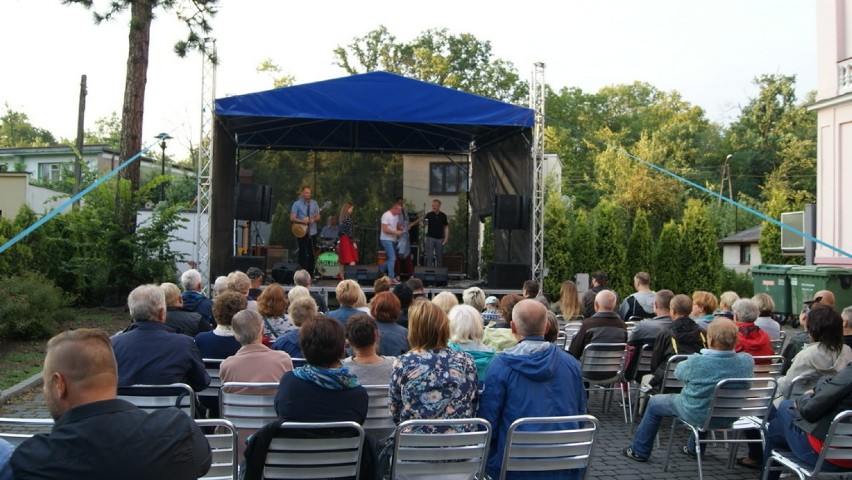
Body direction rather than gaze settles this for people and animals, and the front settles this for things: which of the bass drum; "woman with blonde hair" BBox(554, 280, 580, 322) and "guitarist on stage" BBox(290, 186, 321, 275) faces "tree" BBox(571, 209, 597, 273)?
the woman with blonde hair

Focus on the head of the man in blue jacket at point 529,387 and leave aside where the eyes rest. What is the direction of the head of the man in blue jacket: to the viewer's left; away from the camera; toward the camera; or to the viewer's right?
away from the camera

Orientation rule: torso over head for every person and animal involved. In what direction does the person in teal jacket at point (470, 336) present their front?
away from the camera

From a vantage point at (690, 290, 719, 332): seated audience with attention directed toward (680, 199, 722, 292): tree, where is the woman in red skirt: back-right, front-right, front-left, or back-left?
front-left

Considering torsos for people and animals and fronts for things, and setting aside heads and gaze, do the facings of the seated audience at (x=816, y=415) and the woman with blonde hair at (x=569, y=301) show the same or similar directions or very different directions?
same or similar directions

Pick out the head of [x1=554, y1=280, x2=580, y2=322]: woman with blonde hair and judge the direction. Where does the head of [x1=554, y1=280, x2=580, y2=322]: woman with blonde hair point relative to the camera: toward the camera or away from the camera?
away from the camera

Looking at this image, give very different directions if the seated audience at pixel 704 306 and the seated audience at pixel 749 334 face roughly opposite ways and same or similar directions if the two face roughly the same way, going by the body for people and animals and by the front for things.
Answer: same or similar directions

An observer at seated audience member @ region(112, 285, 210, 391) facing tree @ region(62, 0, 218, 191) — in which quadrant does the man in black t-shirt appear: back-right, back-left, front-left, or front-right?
front-right

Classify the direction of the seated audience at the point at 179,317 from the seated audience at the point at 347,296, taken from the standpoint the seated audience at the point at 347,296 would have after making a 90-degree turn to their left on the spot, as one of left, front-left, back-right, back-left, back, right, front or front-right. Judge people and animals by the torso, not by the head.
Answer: front

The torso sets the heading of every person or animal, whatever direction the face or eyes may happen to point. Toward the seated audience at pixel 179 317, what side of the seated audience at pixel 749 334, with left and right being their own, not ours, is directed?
left

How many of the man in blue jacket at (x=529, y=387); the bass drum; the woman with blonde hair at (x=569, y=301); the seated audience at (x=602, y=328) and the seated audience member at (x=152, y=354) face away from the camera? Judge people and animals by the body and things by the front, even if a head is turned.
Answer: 4

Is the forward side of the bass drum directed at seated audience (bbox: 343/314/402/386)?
yes

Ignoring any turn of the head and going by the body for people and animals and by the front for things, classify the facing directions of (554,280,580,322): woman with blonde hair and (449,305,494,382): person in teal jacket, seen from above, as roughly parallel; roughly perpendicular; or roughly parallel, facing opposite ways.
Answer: roughly parallel

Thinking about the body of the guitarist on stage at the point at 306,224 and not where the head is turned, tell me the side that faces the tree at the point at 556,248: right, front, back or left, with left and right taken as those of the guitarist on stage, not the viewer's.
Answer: left

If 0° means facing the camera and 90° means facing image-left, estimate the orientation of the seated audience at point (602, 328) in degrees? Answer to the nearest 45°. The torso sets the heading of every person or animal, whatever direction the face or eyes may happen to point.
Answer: approximately 180°

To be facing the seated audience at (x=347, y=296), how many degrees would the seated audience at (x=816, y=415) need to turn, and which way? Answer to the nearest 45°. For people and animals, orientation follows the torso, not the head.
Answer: approximately 45° to their left

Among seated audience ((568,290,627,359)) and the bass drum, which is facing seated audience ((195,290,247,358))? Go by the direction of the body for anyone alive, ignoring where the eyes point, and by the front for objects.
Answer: the bass drum

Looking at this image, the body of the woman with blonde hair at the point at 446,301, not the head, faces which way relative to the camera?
away from the camera

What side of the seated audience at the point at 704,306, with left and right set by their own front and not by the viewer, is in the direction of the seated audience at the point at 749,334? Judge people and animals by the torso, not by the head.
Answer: back
